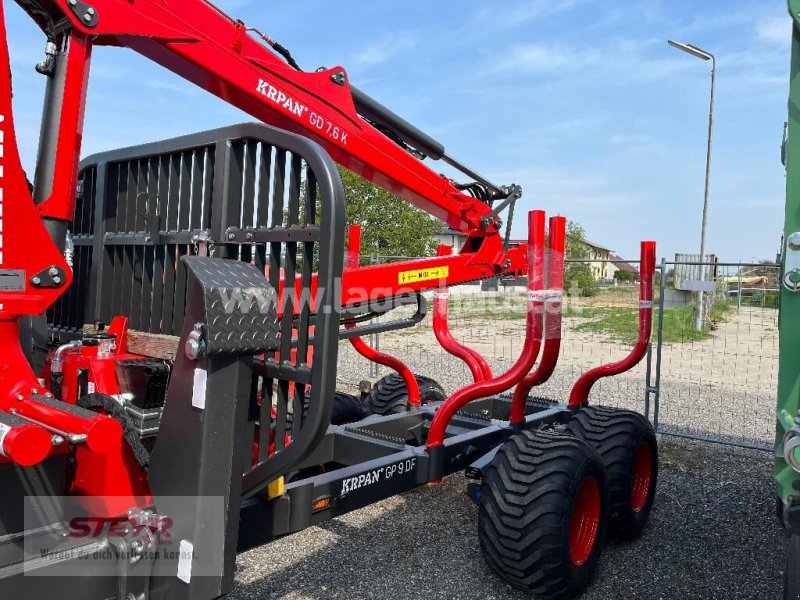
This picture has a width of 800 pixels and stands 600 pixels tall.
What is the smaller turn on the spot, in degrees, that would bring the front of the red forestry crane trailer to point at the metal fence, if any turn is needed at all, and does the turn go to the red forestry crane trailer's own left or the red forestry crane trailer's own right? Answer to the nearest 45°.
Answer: approximately 180°

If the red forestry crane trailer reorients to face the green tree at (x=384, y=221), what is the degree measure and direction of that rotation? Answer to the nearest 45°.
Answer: approximately 135° to its right

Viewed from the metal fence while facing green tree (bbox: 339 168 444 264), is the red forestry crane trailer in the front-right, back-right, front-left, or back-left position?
back-left

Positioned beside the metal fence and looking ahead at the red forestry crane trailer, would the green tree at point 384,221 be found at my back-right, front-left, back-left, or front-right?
back-right
